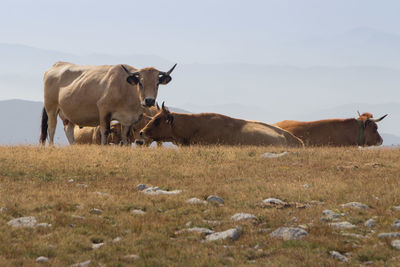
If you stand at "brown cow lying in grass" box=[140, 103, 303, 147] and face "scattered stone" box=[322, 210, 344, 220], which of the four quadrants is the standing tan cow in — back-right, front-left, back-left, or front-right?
back-right

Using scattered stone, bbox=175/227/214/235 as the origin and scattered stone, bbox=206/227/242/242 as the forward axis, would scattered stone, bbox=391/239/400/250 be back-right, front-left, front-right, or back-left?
front-left

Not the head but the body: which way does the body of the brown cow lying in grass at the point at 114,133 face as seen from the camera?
to the viewer's right

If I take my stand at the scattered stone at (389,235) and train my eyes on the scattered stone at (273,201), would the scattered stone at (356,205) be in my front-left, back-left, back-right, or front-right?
front-right

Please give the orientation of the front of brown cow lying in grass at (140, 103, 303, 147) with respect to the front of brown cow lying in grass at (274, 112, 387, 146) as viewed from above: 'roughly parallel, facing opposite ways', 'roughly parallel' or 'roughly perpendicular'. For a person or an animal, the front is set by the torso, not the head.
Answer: roughly parallel, facing opposite ways

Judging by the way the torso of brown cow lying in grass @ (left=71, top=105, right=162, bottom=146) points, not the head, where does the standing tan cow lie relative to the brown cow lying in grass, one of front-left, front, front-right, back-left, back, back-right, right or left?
right

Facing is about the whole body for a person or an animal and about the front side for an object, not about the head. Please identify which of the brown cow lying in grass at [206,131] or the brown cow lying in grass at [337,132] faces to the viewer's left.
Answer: the brown cow lying in grass at [206,131]

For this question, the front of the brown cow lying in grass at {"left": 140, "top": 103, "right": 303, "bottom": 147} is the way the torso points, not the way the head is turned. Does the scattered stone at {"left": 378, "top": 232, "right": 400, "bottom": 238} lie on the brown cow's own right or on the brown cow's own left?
on the brown cow's own left

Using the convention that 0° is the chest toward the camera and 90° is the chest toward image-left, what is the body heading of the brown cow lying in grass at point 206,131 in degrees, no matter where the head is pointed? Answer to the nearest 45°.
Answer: approximately 90°

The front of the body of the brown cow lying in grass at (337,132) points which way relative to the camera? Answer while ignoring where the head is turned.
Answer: to the viewer's right

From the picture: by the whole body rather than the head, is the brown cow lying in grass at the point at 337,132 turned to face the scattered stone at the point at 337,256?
no

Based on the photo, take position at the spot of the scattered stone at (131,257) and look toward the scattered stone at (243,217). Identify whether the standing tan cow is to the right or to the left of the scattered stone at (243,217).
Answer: left

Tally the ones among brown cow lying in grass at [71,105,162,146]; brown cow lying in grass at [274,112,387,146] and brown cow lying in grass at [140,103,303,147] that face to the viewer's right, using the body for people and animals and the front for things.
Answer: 2

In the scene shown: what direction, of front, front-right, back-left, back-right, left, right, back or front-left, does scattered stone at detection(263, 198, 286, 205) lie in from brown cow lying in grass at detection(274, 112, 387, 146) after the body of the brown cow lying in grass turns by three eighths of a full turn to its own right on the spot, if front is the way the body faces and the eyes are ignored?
front-left

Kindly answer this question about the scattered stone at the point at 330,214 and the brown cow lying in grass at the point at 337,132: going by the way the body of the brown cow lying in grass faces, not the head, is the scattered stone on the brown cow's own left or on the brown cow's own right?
on the brown cow's own right

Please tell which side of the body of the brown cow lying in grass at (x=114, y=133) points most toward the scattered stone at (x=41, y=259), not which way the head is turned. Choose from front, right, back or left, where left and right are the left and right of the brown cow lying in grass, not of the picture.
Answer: right

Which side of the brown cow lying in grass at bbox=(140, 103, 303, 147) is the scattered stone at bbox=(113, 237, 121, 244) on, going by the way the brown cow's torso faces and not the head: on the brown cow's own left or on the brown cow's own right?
on the brown cow's own left
